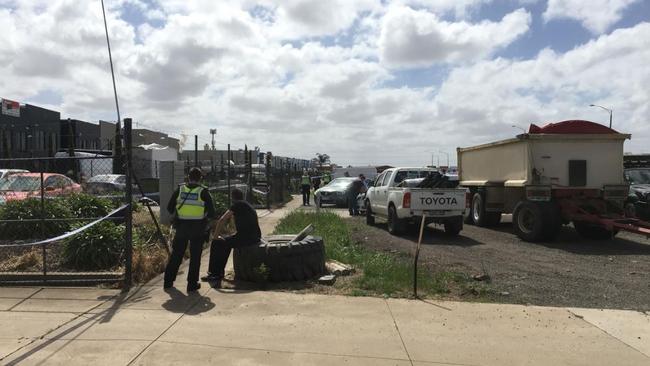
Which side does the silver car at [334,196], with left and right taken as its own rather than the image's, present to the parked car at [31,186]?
front

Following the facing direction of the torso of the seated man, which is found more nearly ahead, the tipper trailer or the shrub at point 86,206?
the shrub

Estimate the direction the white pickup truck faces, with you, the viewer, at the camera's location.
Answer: facing away from the viewer and to the left of the viewer

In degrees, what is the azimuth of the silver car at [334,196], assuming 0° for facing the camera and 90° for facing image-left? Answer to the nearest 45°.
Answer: approximately 45°

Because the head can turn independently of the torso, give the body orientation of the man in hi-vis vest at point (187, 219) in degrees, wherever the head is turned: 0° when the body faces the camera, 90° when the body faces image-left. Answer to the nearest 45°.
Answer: approximately 180°

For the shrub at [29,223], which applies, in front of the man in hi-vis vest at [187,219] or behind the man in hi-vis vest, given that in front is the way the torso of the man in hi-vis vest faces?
in front

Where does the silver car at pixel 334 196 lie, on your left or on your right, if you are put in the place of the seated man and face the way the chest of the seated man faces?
on your right

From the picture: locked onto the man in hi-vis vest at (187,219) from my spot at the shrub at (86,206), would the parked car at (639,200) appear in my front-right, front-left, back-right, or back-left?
front-left

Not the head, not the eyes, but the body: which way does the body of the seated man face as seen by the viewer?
to the viewer's left

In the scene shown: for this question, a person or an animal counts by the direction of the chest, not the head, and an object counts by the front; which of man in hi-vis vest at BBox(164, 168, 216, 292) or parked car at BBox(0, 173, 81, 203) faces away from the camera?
the man in hi-vis vest

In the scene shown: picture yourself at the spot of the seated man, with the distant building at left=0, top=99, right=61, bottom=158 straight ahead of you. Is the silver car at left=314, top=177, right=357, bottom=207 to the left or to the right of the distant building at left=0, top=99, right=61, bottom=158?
right

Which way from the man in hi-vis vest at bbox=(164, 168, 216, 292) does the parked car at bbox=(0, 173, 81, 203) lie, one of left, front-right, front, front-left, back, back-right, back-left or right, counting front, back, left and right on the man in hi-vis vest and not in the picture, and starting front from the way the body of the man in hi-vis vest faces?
front-left
